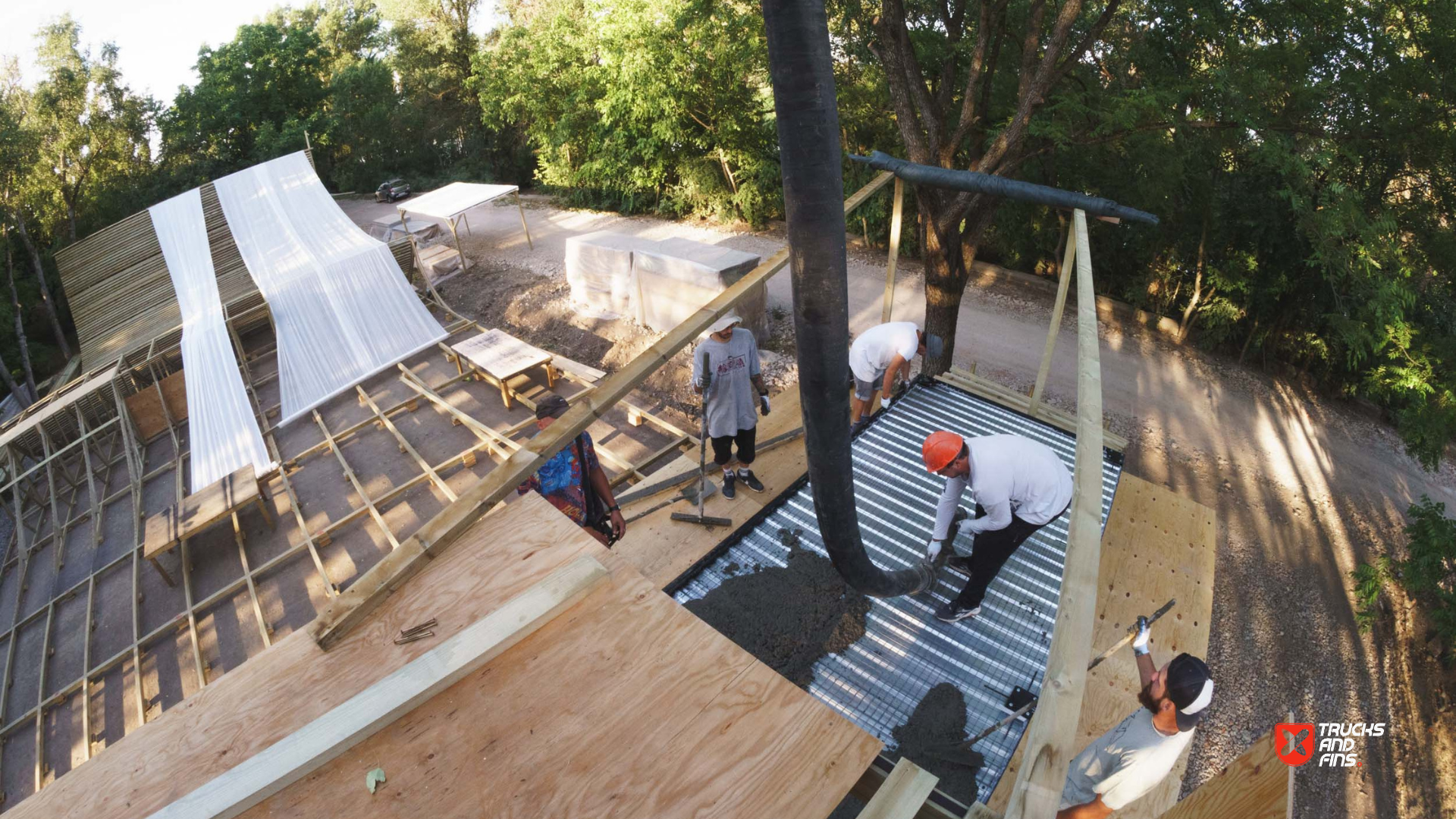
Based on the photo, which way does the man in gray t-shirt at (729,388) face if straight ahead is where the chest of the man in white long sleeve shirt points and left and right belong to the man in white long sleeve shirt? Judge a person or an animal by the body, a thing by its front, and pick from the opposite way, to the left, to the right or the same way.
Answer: to the left

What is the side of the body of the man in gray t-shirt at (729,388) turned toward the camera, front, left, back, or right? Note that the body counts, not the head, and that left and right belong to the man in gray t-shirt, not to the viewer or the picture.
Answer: front

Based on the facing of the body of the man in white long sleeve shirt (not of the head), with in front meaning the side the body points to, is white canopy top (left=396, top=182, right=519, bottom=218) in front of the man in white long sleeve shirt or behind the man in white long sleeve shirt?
in front

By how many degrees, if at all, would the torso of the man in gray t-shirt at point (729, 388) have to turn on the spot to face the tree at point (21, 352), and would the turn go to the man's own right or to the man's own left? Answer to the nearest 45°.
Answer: approximately 135° to the man's own right

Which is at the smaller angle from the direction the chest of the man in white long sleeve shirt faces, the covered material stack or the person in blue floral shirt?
the person in blue floral shirt

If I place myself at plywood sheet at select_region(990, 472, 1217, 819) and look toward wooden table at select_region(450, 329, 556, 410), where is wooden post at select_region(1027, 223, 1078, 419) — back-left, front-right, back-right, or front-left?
front-right

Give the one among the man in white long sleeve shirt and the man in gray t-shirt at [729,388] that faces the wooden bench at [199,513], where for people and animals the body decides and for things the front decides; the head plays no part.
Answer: the man in white long sleeve shirt

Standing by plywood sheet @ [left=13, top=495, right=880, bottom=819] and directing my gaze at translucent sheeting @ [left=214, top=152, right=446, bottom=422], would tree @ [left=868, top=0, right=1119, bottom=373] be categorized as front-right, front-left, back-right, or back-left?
front-right

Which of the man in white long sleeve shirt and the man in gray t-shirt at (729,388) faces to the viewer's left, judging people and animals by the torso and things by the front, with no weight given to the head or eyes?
the man in white long sleeve shirt

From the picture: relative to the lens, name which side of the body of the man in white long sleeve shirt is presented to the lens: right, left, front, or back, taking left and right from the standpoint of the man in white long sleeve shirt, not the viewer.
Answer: left

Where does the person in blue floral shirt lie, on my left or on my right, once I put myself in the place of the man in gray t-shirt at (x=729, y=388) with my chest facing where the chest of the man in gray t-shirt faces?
on my right

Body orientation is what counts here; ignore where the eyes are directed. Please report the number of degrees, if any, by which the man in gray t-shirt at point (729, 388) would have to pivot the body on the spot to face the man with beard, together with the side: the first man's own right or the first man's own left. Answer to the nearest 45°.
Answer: approximately 45° to the first man's own left

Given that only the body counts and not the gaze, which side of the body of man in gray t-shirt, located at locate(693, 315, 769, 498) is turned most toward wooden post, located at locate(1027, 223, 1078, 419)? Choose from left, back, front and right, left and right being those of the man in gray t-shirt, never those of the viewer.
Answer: left

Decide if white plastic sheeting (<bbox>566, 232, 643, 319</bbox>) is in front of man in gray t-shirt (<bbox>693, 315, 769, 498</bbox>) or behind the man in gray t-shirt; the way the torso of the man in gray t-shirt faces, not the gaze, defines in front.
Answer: behind

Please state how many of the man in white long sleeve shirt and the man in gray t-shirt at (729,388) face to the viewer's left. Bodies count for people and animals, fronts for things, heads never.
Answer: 1

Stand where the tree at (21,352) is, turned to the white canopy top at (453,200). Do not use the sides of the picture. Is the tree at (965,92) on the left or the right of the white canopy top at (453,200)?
right
